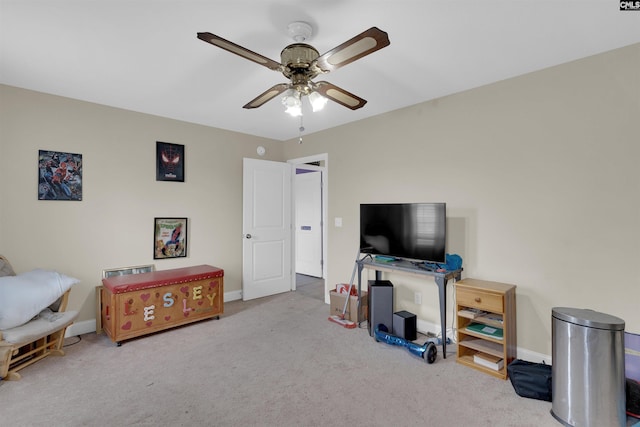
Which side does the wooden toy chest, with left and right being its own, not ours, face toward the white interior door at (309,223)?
left

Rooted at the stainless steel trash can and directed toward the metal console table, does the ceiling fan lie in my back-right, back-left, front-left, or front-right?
front-left

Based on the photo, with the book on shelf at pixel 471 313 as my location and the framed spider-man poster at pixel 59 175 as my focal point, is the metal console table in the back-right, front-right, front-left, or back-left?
front-right

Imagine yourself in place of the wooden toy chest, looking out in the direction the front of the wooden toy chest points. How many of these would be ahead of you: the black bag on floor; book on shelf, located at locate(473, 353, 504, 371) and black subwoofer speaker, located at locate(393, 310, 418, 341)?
3

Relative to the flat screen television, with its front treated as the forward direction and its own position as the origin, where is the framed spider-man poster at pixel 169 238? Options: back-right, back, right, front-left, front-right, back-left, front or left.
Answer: front-right

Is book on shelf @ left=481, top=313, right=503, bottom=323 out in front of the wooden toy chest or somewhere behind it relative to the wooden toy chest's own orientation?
in front

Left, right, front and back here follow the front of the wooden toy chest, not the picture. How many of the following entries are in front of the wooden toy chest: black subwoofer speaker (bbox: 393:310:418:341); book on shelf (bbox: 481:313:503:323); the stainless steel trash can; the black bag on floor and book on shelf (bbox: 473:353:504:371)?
5

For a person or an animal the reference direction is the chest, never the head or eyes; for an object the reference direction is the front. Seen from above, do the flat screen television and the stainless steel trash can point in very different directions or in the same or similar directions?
same or similar directions

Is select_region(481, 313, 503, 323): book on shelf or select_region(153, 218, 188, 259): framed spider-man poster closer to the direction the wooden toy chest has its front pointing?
the book on shelf

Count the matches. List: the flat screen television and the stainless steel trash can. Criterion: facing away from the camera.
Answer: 0

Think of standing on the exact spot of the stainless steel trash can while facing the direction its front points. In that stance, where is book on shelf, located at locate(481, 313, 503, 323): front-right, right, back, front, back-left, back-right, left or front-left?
right

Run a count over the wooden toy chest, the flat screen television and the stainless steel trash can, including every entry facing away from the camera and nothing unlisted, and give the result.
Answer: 0

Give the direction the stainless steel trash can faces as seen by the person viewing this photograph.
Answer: facing the viewer and to the left of the viewer

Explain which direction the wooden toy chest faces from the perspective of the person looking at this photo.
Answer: facing the viewer and to the right of the viewer

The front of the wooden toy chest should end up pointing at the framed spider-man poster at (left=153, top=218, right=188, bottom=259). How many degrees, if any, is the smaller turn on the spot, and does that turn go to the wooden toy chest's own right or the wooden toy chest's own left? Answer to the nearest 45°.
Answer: approximately 135° to the wooden toy chest's own left
